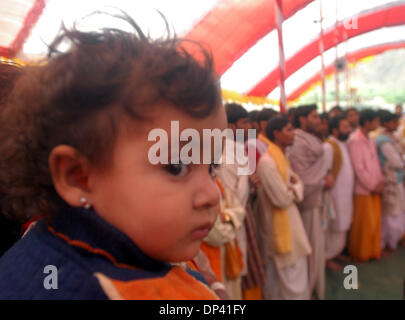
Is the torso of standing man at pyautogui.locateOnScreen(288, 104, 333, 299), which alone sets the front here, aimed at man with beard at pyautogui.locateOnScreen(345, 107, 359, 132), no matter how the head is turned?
no

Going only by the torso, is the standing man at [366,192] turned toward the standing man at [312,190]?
no

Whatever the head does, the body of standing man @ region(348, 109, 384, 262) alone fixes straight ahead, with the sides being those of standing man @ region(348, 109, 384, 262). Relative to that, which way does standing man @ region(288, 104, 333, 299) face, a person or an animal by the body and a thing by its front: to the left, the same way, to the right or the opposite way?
the same way
